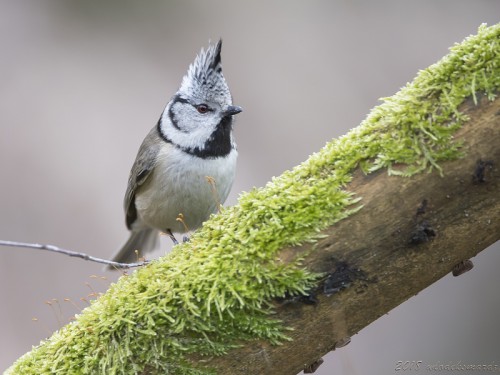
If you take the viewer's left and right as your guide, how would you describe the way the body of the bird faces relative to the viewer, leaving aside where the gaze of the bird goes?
facing the viewer and to the right of the viewer
